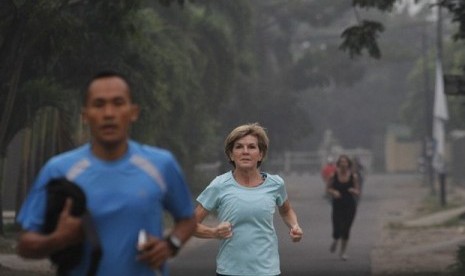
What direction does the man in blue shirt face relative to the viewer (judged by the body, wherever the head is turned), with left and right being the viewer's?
facing the viewer

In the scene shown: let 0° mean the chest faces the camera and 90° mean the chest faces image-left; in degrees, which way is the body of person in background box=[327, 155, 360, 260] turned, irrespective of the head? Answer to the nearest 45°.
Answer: approximately 0°

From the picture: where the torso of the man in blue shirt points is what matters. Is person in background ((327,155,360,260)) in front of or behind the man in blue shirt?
behind

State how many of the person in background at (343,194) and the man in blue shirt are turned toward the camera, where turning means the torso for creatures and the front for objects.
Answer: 2

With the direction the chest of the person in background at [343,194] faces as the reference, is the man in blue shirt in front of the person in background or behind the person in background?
in front
